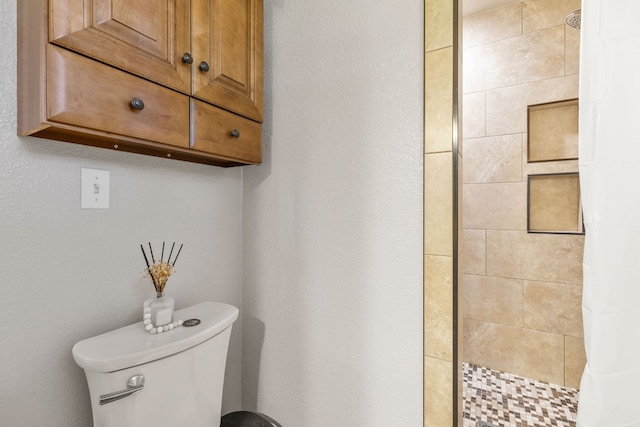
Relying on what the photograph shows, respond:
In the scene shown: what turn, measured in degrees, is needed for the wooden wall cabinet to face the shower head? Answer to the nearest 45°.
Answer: approximately 45° to its left

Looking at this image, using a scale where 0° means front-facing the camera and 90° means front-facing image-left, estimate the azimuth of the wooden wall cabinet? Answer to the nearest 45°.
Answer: approximately 315°

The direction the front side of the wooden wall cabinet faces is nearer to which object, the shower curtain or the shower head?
the shower curtain

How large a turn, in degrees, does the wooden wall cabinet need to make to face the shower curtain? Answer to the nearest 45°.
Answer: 0° — it already faces it
